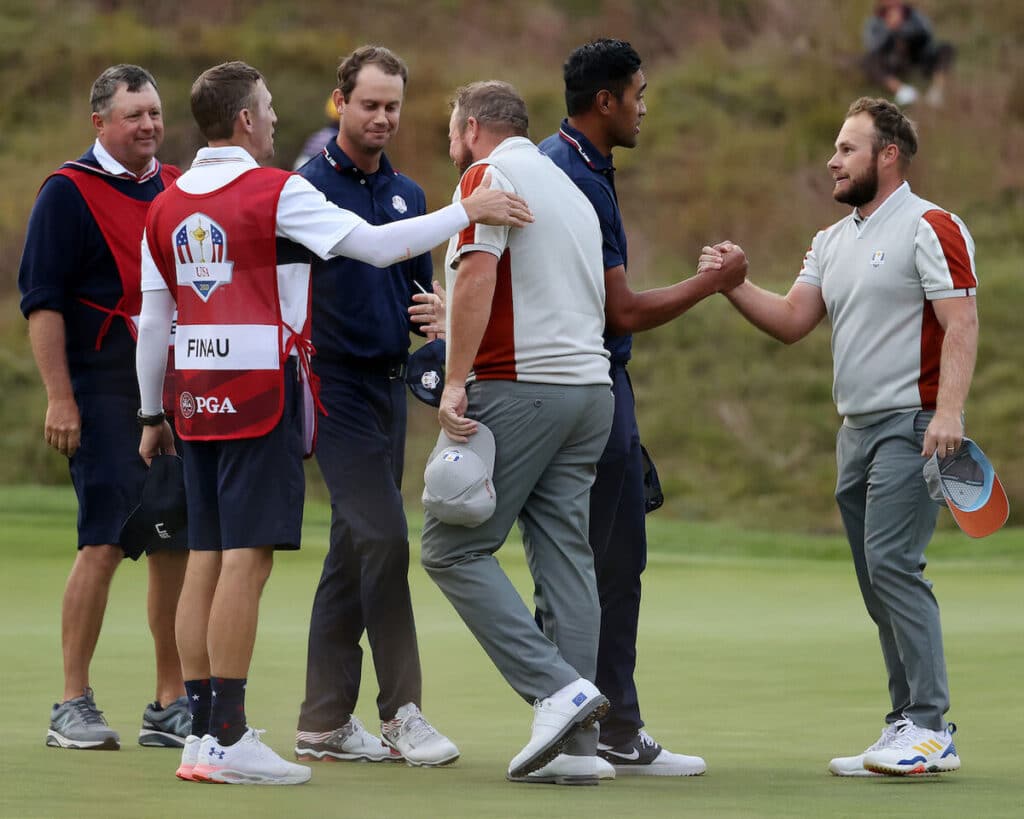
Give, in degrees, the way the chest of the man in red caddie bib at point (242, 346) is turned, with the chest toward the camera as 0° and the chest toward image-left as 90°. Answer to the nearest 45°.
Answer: approximately 225°

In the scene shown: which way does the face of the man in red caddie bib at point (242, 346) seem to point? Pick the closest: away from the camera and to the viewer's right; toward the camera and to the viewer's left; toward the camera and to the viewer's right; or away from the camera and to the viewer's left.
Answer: away from the camera and to the viewer's right
